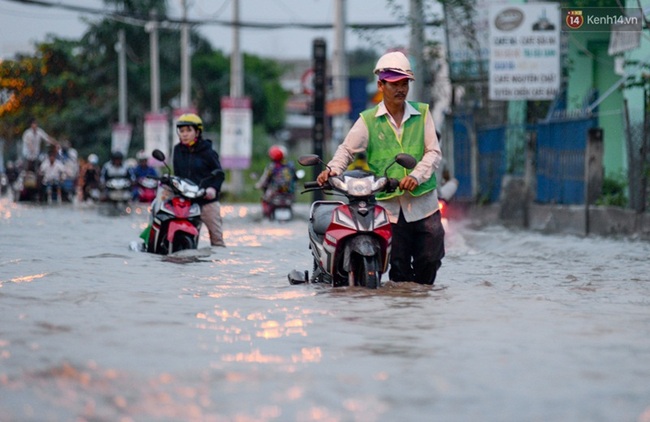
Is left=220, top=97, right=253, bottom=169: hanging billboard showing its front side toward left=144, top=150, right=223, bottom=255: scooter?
yes

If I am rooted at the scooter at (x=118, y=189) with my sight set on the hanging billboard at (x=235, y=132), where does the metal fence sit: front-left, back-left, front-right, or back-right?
back-right

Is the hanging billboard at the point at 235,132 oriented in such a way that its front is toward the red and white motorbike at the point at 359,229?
yes

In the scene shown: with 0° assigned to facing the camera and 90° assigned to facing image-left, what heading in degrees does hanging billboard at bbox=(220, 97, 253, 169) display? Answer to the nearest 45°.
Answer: approximately 0°

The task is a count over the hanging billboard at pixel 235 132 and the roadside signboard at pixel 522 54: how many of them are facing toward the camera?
2

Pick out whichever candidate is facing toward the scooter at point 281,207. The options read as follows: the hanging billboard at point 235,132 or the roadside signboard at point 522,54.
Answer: the hanging billboard

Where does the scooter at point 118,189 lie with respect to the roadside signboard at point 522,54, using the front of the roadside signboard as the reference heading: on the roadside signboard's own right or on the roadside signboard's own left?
on the roadside signboard's own right

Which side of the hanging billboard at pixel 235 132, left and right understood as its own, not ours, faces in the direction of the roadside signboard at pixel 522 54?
front

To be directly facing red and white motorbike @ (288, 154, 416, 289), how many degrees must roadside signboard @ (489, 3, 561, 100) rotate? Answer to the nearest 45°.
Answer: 0° — it already faces it

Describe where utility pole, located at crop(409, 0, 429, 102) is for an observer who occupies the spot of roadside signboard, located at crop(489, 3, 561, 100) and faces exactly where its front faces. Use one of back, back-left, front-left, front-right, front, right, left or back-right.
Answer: back-right

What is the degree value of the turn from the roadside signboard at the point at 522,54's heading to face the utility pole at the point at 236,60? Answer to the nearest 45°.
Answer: approximately 135° to its right

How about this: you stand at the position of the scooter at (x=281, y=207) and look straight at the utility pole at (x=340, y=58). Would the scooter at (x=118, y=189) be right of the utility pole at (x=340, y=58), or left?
left
